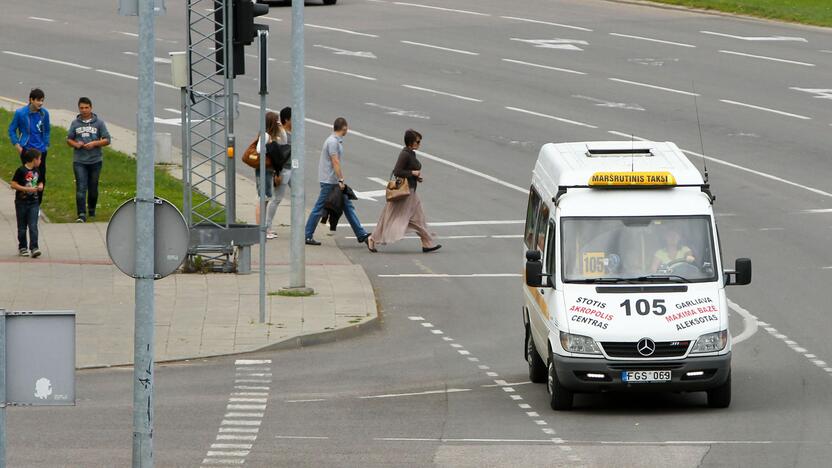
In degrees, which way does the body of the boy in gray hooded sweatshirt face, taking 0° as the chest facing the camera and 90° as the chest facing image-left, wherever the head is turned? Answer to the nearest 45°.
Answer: approximately 0°

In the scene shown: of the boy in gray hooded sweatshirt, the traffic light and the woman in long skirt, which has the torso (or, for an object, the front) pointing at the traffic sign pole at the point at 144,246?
the boy in gray hooded sweatshirt

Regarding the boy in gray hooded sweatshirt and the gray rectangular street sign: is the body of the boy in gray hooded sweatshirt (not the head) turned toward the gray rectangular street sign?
yes

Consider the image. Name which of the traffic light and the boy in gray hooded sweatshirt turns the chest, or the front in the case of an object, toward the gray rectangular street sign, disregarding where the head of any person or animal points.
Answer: the boy in gray hooded sweatshirt

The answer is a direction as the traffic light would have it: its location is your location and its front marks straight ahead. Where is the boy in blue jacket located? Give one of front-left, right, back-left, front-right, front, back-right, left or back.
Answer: back-left

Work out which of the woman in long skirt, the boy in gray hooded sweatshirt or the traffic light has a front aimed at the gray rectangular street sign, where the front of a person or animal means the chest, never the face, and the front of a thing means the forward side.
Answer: the boy in gray hooded sweatshirt
